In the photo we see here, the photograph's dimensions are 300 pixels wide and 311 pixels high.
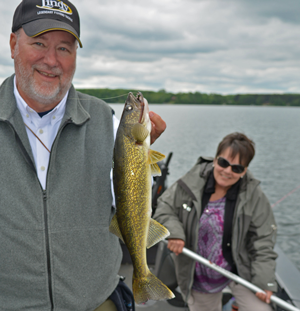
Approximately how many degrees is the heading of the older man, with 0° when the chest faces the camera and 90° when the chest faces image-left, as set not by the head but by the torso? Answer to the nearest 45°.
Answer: approximately 0°

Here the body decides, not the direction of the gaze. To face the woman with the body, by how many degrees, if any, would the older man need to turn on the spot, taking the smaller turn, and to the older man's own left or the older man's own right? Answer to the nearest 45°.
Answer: approximately 135° to the older man's own left

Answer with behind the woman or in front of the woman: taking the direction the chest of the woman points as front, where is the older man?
in front

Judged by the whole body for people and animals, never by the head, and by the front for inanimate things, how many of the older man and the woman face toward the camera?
2
